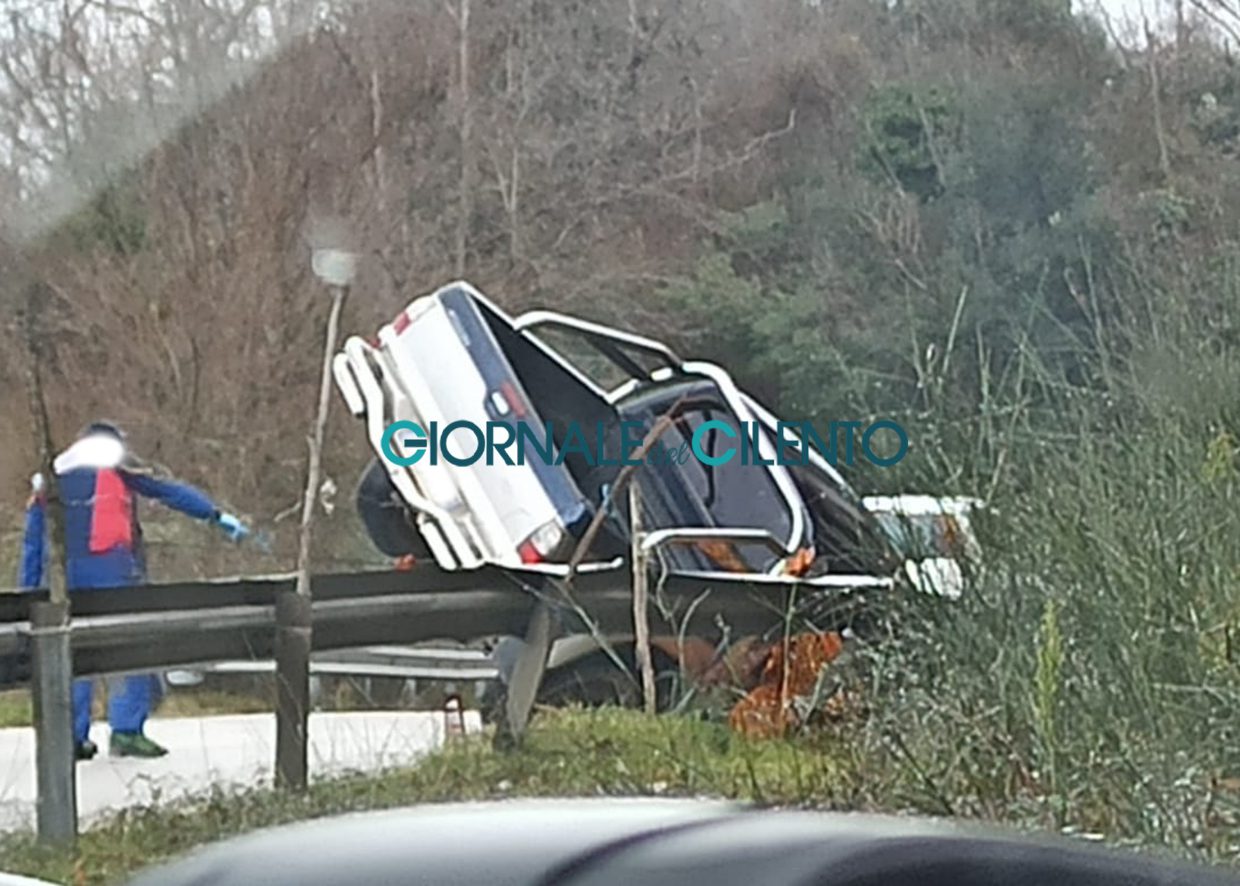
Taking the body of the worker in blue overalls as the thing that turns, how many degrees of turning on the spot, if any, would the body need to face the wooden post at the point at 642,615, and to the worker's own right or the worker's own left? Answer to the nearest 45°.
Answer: approximately 45° to the worker's own left
